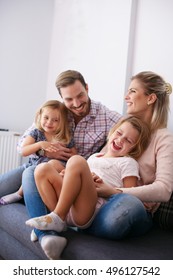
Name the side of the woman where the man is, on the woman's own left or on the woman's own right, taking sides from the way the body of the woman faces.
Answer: on the woman's own right

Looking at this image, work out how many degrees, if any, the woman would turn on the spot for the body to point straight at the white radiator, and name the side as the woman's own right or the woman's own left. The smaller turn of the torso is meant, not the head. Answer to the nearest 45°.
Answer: approximately 45° to the woman's own right
